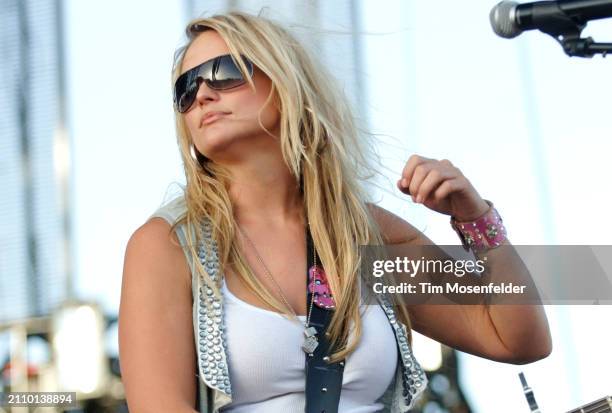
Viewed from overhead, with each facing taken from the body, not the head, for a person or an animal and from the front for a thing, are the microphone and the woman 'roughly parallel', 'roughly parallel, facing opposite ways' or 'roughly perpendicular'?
roughly perpendicular

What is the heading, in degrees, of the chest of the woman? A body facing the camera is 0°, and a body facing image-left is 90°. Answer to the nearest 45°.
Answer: approximately 0°

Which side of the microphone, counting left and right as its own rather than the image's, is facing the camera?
left

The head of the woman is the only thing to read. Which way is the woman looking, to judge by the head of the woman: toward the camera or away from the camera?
toward the camera

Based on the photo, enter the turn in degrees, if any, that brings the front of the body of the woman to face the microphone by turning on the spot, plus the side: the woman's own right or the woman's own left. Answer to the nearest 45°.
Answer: approximately 45° to the woman's own left

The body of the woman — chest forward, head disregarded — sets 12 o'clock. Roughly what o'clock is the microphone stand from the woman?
The microphone stand is roughly at 10 o'clock from the woman.

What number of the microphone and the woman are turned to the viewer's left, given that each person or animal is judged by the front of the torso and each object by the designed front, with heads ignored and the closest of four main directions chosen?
1
